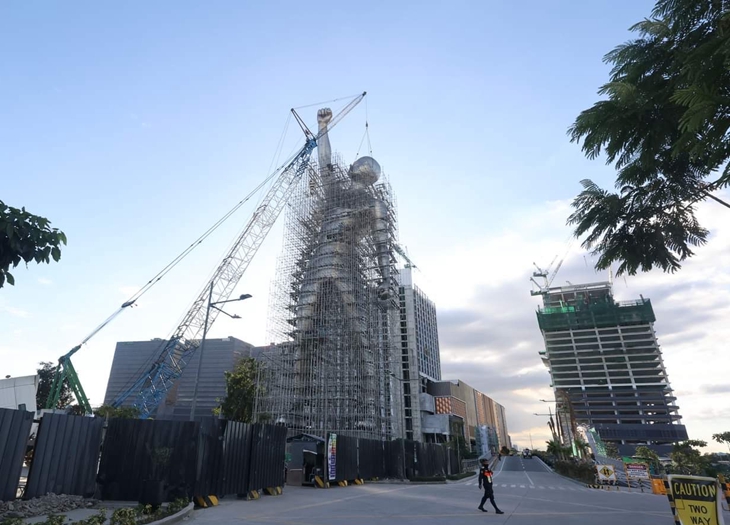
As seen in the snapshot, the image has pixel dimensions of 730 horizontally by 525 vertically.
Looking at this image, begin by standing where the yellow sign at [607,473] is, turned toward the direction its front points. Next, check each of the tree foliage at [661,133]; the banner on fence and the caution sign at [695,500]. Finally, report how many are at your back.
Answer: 0

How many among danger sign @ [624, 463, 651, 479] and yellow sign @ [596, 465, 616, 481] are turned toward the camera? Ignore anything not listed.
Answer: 2

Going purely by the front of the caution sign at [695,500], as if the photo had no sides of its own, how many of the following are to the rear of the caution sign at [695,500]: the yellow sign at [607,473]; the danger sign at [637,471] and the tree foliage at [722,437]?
3

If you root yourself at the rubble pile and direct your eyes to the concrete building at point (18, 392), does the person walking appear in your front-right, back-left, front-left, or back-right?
back-right

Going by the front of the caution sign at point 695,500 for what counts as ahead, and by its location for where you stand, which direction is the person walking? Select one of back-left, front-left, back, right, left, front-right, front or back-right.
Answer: back-right

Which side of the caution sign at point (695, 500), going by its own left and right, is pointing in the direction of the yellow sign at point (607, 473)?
back

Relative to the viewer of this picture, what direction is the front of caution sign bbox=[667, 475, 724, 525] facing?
facing the viewer

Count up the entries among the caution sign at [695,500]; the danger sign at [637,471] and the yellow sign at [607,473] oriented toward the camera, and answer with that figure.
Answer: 3

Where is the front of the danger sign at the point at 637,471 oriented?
toward the camera

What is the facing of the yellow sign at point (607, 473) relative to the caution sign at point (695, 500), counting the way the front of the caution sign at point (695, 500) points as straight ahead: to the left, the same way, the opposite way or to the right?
the same way

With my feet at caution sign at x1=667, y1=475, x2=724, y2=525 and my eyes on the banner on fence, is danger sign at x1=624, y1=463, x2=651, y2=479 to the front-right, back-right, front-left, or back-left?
front-right

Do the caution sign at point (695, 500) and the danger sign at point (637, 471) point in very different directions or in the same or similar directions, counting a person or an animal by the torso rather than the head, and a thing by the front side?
same or similar directions

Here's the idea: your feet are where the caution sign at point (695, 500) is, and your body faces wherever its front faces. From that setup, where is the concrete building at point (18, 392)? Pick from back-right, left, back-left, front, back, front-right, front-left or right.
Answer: right
